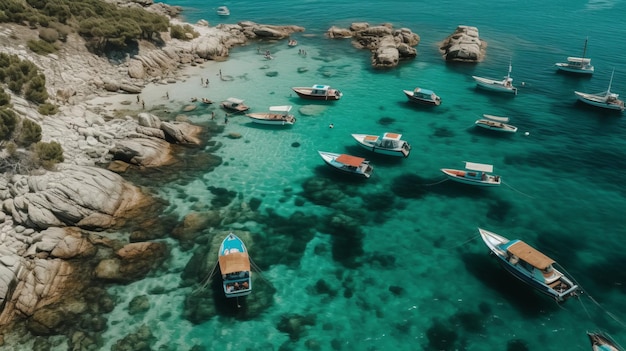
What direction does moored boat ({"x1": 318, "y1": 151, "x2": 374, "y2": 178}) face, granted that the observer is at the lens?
facing away from the viewer and to the left of the viewer

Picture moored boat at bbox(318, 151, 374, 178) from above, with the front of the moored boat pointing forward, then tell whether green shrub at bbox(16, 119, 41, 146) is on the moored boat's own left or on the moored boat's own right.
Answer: on the moored boat's own left

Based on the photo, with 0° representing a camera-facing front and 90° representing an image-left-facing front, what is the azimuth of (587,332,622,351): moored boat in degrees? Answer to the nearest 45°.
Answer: approximately 135°

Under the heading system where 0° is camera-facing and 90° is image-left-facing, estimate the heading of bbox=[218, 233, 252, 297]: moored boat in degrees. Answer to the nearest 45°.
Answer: approximately 180°

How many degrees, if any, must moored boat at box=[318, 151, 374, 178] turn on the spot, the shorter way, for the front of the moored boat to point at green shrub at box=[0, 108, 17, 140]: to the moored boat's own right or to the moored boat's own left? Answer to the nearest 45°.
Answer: approximately 45° to the moored boat's own left

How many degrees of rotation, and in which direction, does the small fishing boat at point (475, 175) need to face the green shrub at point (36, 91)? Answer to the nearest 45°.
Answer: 0° — it already faces it

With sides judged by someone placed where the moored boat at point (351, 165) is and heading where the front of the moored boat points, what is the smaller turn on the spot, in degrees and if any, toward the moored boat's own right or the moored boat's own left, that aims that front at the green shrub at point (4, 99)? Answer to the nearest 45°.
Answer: approximately 45° to the moored boat's own left

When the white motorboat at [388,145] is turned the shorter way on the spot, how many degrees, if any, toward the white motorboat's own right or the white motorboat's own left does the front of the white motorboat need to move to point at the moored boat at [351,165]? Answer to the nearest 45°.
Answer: approximately 90° to the white motorboat's own left

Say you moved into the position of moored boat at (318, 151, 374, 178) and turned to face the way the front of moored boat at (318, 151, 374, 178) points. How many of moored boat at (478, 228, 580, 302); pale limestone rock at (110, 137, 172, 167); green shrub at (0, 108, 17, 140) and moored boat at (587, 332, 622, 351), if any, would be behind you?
2

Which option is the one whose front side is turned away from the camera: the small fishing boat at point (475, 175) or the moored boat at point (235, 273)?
the moored boat

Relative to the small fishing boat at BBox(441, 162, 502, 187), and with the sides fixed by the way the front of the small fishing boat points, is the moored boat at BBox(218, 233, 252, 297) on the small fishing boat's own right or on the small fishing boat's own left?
on the small fishing boat's own left

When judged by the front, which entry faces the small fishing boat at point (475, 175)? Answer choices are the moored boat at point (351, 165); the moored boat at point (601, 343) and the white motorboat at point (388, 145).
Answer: the moored boat at point (601, 343)

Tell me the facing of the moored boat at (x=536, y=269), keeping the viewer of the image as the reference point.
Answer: facing away from the viewer and to the left of the viewer

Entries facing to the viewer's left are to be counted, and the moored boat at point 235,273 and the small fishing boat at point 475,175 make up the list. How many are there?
1

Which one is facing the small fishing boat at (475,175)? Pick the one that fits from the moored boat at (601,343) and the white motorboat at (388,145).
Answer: the moored boat
